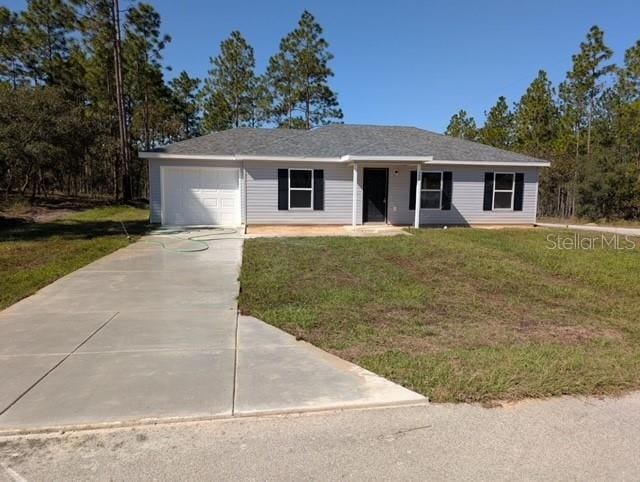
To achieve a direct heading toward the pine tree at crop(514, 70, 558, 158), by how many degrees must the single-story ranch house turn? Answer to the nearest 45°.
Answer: approximately 135° to its left

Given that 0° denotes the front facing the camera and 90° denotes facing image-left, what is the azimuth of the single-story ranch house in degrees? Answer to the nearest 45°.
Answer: approximately 0°

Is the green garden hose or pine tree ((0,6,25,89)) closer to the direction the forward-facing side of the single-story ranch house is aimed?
the green garden hose

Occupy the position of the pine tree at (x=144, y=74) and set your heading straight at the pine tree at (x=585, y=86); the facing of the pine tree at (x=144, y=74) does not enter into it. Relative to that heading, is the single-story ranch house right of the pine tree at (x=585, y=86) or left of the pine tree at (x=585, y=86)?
right

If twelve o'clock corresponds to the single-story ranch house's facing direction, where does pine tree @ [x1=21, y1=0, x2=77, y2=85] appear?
The pine tree is roughly at 4 o'clock from the single-story ranch house.

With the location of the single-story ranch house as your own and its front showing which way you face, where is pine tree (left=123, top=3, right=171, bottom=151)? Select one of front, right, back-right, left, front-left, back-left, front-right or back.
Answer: back-right

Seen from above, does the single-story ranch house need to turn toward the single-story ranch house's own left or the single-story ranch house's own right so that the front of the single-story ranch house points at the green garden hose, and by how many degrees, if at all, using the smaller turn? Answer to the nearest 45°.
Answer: approximately 45° to the single-story ranch house's own right

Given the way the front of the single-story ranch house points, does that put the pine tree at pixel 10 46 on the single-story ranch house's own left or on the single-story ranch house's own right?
on the single-story ranch house's own right

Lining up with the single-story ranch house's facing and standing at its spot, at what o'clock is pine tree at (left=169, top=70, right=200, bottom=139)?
The pine tree is roughly at 5 o'clock from the single-story ranch house.

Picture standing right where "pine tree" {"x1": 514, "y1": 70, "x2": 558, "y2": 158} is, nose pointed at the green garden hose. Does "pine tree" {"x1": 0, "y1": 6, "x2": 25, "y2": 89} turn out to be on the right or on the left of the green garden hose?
right

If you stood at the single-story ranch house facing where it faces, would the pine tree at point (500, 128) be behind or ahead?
behind
